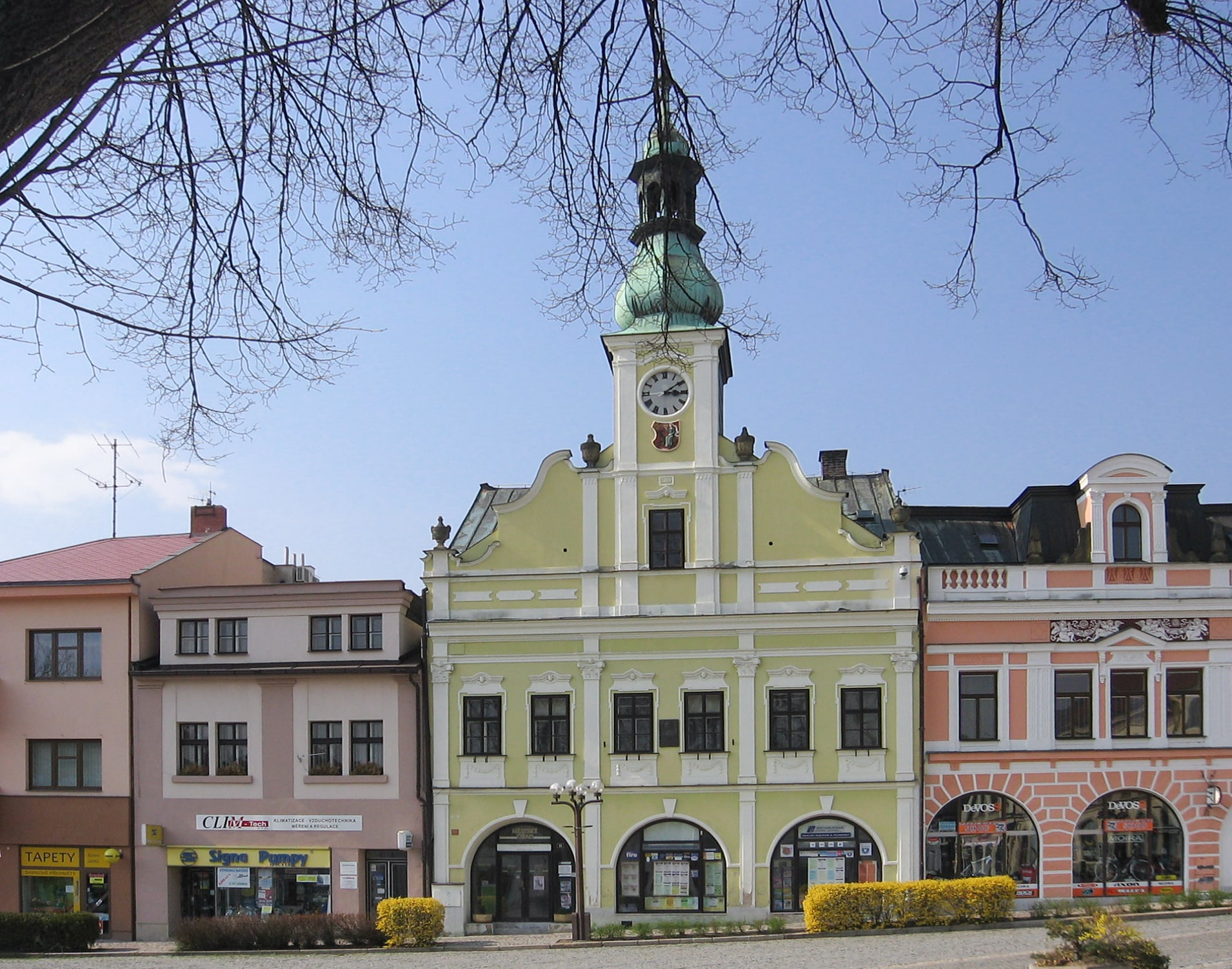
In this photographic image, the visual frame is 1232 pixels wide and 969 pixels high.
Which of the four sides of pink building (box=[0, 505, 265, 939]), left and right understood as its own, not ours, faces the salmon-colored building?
left

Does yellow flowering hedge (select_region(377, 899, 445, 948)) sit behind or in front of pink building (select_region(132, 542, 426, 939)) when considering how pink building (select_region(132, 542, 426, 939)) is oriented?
in front

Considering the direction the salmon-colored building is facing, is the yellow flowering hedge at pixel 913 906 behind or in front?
in front

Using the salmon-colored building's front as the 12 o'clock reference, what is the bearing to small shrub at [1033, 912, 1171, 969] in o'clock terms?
The small shrub is roughly at 12 o'clock from the salmon-colored building.

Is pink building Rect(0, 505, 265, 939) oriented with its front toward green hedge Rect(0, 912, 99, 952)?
yes

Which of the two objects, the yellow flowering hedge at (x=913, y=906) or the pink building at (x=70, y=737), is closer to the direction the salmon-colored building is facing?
the yellow flowering hedge

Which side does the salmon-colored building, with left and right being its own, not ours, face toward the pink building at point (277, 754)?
right

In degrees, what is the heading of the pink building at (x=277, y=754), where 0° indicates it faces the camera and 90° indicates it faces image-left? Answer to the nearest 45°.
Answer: approximately 0°
